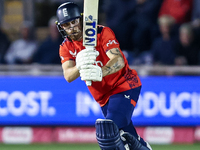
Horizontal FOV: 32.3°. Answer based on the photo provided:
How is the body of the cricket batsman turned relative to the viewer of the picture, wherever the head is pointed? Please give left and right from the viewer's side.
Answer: facing the viewer and to the left of the viewer

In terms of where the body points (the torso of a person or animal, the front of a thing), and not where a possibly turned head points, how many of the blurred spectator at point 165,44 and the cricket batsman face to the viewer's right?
0

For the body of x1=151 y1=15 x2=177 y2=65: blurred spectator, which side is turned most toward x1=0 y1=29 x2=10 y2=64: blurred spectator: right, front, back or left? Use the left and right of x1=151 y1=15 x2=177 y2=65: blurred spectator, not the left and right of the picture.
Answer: right

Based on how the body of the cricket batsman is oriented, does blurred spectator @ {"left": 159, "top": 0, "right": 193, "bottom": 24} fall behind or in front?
behind

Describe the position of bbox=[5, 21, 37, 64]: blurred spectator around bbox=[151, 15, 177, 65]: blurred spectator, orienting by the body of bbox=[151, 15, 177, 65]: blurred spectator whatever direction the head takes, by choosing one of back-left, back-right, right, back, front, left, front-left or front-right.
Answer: right

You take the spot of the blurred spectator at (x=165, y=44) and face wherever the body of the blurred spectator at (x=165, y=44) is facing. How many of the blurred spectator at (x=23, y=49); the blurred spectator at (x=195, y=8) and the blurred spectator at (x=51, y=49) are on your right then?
2

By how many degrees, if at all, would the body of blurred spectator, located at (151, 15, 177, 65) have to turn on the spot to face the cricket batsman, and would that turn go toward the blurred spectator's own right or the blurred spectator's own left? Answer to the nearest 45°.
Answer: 0° — they already face them

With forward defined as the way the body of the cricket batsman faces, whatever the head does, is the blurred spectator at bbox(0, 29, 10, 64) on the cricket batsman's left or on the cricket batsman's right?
on the cricket batsman's right

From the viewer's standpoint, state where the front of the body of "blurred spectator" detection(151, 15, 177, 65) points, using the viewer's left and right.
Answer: facing the viewer
